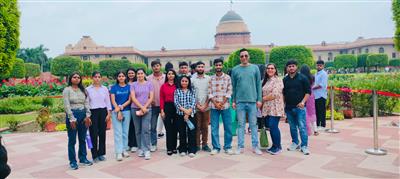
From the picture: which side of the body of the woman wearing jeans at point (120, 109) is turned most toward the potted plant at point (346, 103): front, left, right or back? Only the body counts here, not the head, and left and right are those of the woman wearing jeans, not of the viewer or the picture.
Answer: left

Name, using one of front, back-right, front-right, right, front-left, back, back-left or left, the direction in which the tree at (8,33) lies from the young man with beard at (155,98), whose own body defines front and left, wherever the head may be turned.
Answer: back-right

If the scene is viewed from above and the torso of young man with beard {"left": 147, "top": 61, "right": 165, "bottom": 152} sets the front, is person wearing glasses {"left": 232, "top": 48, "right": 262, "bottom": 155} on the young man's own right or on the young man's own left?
on the young man's own left

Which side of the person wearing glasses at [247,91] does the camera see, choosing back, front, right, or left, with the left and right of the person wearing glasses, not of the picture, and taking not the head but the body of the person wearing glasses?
front

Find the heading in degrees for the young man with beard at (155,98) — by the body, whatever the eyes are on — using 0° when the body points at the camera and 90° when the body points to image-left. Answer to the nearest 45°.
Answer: approximately 0°

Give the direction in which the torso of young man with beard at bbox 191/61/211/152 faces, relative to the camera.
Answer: toward the camera

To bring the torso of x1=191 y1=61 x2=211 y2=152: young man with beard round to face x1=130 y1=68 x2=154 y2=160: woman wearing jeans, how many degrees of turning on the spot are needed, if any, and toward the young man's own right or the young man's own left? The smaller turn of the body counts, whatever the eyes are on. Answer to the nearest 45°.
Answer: approximately 90° to the young man's own right

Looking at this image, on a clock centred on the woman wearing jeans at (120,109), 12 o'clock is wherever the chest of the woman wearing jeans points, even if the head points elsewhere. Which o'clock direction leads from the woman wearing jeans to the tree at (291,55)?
The tree is roughly at 7 o'clock from the woman wearing jeans.

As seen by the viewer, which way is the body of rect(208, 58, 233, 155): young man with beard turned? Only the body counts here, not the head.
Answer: toward the camera

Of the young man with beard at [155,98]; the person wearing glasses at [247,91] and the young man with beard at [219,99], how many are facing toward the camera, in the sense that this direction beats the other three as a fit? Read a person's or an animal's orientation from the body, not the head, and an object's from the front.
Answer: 3
